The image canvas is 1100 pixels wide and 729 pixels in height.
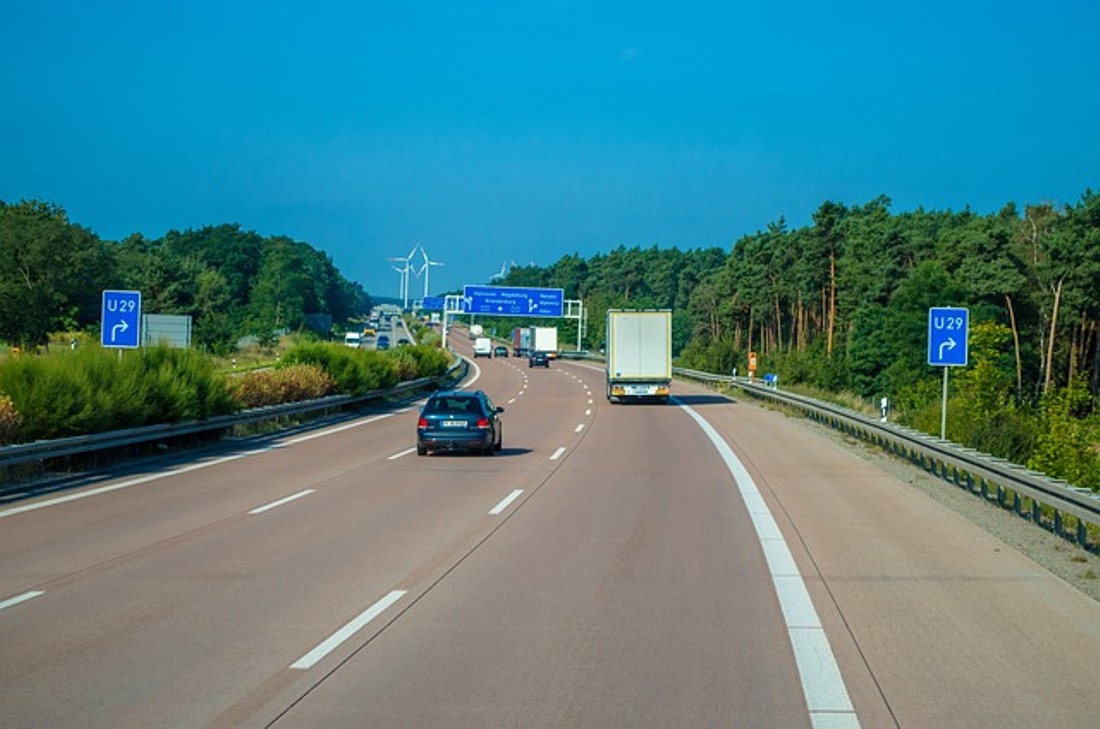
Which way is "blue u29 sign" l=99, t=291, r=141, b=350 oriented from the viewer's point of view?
toward the camera

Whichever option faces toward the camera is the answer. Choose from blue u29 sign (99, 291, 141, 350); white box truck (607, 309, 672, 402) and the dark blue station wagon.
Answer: the blue u29 sign

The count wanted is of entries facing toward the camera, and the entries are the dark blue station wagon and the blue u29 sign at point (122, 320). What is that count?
1

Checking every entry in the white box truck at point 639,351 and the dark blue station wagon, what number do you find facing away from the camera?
2

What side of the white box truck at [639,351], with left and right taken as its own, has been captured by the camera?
back

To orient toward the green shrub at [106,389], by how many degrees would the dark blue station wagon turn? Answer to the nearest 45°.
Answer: approximately 90° to its left

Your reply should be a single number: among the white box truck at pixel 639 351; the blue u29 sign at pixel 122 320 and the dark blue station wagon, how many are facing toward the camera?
1

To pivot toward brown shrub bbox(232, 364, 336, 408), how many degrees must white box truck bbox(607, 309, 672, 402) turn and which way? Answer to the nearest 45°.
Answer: approximately 135° to its left

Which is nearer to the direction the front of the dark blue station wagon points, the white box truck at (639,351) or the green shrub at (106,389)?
the white box truck

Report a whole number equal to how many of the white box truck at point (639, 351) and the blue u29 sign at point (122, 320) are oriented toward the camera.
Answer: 1

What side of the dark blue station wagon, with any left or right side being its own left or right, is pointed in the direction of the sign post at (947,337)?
right

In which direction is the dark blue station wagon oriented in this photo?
away from the camera
